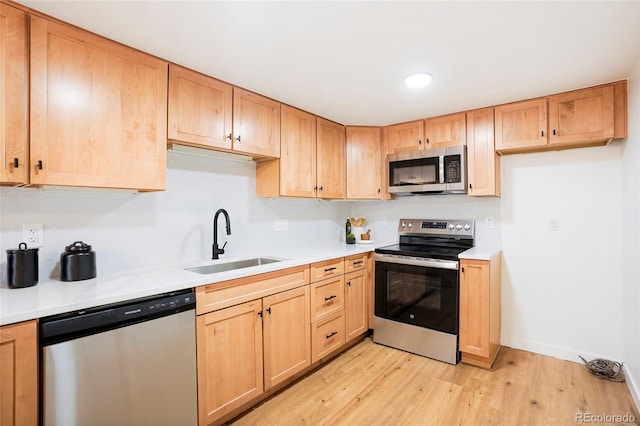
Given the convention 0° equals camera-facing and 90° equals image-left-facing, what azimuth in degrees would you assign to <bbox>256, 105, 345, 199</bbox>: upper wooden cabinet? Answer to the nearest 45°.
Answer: approximately 315°
